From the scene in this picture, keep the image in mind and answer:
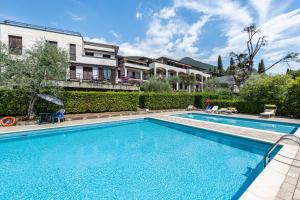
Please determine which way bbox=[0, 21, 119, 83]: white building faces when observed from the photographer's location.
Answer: facing the viewer and to the right of the viewer

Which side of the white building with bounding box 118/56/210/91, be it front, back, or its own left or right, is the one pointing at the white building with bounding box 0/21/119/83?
right

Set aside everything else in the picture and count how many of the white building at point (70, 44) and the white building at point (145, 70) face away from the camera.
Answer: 0

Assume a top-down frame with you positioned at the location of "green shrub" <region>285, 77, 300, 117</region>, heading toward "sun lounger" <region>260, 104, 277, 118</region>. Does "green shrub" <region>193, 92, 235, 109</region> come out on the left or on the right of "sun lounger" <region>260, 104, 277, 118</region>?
right

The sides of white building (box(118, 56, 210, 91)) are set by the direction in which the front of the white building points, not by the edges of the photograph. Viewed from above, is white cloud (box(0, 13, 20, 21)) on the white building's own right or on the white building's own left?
on the white building's own right

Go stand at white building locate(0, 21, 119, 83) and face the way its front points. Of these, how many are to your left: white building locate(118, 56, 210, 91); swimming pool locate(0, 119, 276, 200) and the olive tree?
1

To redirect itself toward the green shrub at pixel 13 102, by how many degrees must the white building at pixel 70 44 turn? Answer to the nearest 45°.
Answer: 0° — it already faces it

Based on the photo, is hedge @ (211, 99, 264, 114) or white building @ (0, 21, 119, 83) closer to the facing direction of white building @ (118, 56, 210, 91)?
the hedge

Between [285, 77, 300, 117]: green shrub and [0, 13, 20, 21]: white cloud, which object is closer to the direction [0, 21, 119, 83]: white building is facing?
the green shrub

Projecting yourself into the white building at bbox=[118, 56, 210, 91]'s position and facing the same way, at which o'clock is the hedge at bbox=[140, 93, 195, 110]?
The hedge is roughly at 1 o'clock from the white building.

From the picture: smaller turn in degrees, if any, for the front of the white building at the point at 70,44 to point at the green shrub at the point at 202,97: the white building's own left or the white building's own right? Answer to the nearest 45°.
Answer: approximately 45° to the white building's own left

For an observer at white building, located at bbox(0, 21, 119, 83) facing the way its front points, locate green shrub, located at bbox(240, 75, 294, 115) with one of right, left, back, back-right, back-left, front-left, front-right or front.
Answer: front

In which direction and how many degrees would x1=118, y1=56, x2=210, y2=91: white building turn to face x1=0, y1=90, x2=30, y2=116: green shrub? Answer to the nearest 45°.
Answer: approximately 45° to its right
